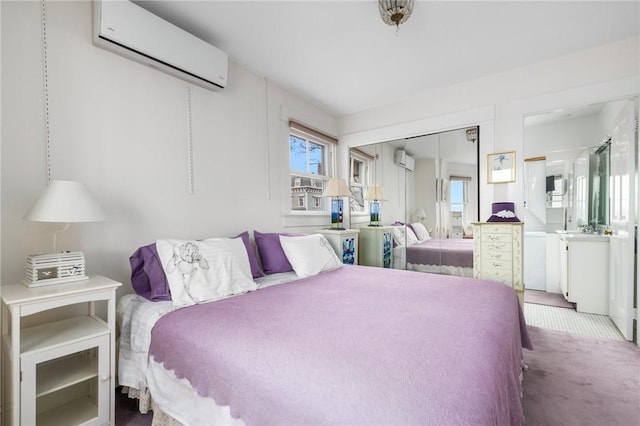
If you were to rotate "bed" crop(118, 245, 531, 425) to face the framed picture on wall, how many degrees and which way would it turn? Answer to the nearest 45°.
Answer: approximately 90° to its left

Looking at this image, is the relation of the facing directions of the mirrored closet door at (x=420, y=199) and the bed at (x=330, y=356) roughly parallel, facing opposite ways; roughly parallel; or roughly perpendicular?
roughly perpendicular

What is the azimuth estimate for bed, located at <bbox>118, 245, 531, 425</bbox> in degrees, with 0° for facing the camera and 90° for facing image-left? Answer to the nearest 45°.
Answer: approximately 315°

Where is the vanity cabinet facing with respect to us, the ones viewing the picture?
facing to the left of the viewer

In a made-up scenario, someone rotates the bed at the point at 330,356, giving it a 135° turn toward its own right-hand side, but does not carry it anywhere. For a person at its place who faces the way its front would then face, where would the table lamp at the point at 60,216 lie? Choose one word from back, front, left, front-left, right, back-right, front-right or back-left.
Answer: front

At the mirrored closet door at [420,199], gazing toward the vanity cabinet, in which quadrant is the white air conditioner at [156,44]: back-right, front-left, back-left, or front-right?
back-right
